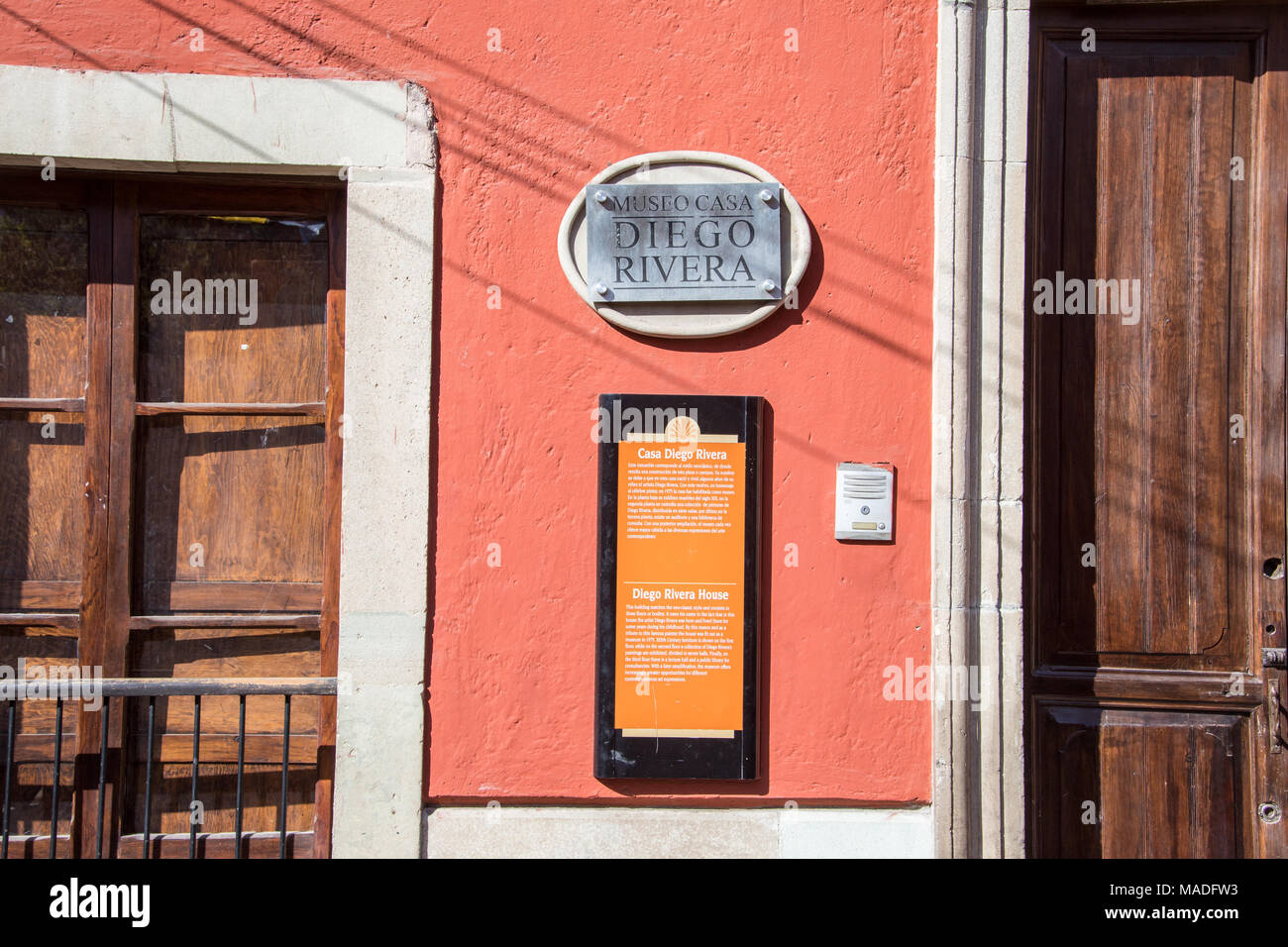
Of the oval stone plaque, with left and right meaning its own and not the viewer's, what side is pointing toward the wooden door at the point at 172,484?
right

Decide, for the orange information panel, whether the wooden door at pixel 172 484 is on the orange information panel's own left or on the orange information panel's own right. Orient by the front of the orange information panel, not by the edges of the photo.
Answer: on the orange information panel's own right

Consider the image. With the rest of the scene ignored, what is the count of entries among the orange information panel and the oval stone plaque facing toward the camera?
2

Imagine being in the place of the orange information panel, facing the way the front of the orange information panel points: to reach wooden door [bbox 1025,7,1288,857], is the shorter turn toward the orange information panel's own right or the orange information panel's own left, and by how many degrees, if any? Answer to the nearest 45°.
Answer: approximately 90° to the orange information panel's own left

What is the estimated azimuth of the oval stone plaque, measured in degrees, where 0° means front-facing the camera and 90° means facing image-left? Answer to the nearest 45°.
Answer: approximately 0°

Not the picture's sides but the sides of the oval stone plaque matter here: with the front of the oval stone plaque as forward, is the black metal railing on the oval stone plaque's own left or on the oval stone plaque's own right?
on the oval stone plaque's own right

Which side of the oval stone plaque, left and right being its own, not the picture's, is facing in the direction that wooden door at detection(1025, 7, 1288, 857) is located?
left

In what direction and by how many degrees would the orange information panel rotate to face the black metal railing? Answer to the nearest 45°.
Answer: approximately 90° to its right
